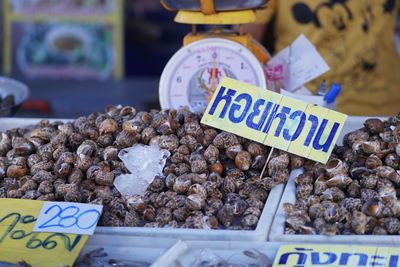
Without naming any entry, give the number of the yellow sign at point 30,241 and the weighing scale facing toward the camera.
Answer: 2

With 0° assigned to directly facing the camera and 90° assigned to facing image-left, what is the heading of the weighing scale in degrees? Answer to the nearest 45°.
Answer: approximately 0°

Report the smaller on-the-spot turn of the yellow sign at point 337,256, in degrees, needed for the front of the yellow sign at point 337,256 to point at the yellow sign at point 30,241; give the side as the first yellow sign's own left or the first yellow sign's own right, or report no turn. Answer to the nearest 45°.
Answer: approximately 90° to the first yellow sign's own right

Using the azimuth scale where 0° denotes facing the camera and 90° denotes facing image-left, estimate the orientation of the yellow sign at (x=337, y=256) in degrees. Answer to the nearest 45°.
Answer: approximately 0°
